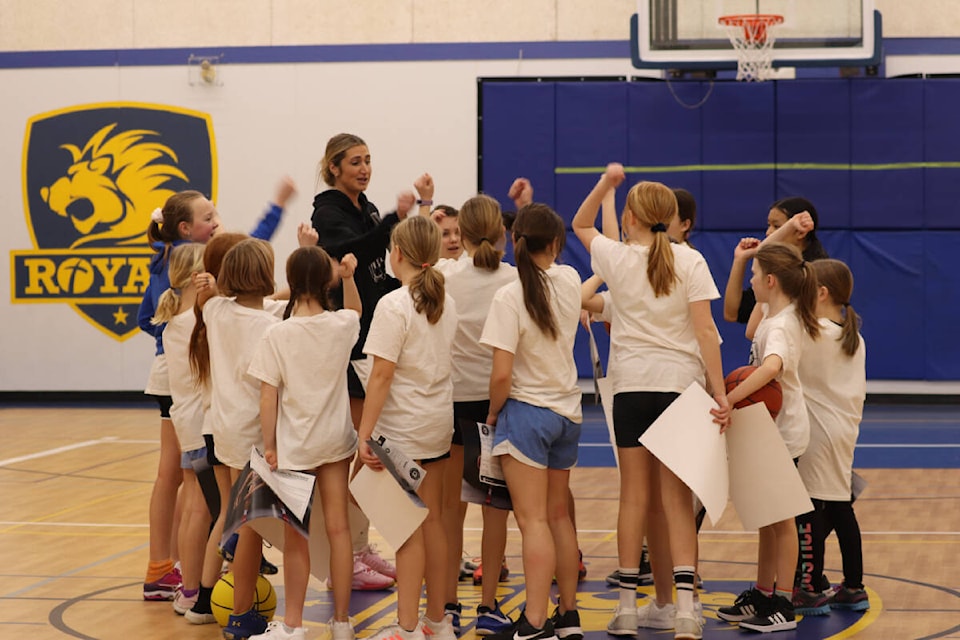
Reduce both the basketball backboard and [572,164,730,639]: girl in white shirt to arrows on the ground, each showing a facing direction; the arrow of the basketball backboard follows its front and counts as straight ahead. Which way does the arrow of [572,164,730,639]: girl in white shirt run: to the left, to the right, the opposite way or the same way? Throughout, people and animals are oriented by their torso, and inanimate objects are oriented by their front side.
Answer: the opposite way

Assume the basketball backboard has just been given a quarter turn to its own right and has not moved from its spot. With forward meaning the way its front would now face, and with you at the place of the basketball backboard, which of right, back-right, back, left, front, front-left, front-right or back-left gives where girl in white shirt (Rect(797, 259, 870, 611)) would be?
left

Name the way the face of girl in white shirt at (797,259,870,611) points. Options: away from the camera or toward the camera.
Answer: away from the camera

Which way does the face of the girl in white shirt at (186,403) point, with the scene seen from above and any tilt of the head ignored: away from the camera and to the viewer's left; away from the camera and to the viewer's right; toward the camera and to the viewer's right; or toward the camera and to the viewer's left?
away from the camera and to the viewer's right

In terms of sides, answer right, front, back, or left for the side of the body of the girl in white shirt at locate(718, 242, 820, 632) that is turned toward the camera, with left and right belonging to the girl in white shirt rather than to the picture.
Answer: left

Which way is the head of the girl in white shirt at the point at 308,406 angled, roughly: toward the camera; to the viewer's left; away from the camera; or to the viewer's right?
away from the camera

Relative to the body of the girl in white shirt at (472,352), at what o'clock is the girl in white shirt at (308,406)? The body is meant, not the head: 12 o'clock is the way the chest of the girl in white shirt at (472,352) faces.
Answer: the girl in white shirt at (308,406) is roughly at 8 o'clock from the girl in white shirt at (472,352).

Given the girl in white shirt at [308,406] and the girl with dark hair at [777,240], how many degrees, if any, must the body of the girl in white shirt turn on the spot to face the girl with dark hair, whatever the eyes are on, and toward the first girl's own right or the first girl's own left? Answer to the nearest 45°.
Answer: approximately 90° to the first girl's own right

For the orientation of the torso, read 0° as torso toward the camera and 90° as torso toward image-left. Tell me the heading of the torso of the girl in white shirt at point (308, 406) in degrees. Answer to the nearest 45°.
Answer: approximately 180°

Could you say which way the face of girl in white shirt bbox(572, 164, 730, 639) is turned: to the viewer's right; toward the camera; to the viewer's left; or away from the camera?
away from the camera

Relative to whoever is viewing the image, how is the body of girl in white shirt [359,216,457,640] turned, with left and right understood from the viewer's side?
facing away from the viewer and to the left of the viewer

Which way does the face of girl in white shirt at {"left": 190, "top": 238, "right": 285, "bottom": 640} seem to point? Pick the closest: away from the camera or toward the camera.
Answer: away from the camera

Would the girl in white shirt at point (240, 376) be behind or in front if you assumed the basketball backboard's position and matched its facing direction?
in front
